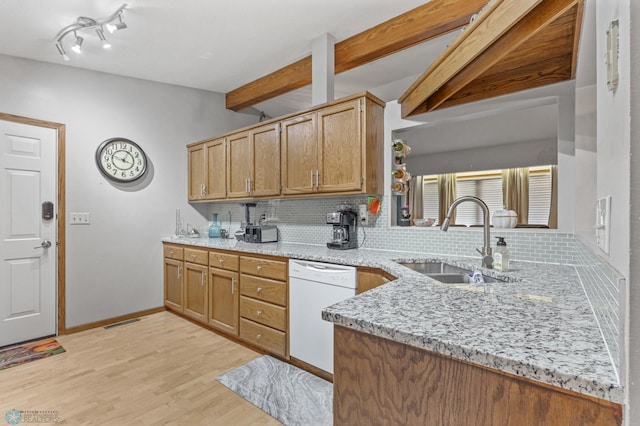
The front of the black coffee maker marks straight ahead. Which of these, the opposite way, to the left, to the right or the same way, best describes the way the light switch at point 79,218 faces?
to the left

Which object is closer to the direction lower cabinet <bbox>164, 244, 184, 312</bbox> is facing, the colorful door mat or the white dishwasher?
the colorful door mat

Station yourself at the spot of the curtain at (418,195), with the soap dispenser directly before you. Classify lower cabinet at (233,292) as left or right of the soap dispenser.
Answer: right

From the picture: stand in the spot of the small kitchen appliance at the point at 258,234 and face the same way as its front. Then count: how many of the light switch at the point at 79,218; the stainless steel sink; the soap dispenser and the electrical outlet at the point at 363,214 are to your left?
3

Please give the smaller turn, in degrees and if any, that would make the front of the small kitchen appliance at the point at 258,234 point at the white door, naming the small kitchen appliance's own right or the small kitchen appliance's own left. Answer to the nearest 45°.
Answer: approximately 45° to the small kitchen appliance's own right

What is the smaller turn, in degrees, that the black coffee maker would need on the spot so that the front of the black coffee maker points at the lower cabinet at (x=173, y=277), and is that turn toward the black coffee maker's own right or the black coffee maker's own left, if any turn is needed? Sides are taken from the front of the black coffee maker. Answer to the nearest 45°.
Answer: approximately 45° to the black coffee maker's own right

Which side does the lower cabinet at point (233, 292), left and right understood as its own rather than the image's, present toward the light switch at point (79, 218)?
right

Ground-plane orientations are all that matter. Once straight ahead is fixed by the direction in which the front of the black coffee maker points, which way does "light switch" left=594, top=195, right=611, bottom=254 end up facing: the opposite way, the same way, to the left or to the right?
to the right

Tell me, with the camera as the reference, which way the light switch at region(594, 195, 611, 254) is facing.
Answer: facing to the left of the viewer
